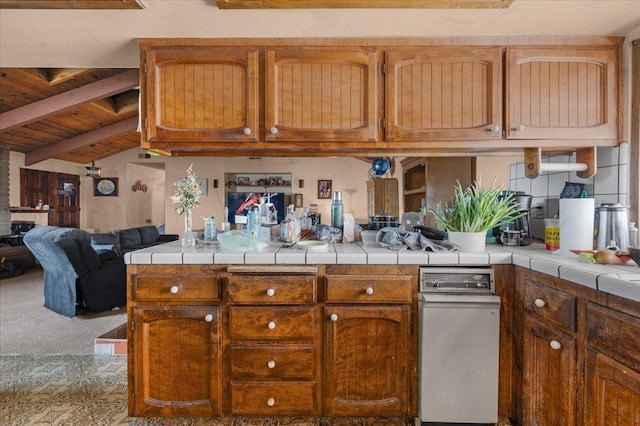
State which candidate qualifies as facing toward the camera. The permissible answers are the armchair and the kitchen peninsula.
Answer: the kitchen peninsula

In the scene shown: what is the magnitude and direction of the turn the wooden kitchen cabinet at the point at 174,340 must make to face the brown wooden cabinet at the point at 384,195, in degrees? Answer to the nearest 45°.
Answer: approximately 135° to its left

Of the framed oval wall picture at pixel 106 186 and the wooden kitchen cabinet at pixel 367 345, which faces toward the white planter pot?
the framed oval wall picture

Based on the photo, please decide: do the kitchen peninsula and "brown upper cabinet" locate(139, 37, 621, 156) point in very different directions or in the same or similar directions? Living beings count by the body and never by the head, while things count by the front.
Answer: same or similar directions

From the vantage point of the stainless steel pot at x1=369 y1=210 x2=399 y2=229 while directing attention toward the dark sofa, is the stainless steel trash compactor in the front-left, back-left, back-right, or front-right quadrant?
back-left

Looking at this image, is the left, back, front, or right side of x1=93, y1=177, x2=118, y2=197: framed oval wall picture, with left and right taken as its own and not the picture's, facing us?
front

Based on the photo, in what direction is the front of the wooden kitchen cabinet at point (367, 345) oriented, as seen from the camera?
facing the viewer

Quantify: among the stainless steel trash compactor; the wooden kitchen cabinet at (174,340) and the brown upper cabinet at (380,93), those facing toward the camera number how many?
3

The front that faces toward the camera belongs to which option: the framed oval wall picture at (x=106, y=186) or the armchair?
the framed oval wall picture

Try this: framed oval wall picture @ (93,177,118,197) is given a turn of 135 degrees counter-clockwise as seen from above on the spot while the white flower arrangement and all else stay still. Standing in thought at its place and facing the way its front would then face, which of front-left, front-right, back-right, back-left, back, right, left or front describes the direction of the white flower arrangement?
back-right

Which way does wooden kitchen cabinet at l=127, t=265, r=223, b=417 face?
toward the camera

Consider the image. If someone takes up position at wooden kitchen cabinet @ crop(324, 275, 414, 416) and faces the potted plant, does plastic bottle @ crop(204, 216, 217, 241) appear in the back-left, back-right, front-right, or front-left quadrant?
back-left

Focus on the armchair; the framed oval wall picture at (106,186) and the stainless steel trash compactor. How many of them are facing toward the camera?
2
